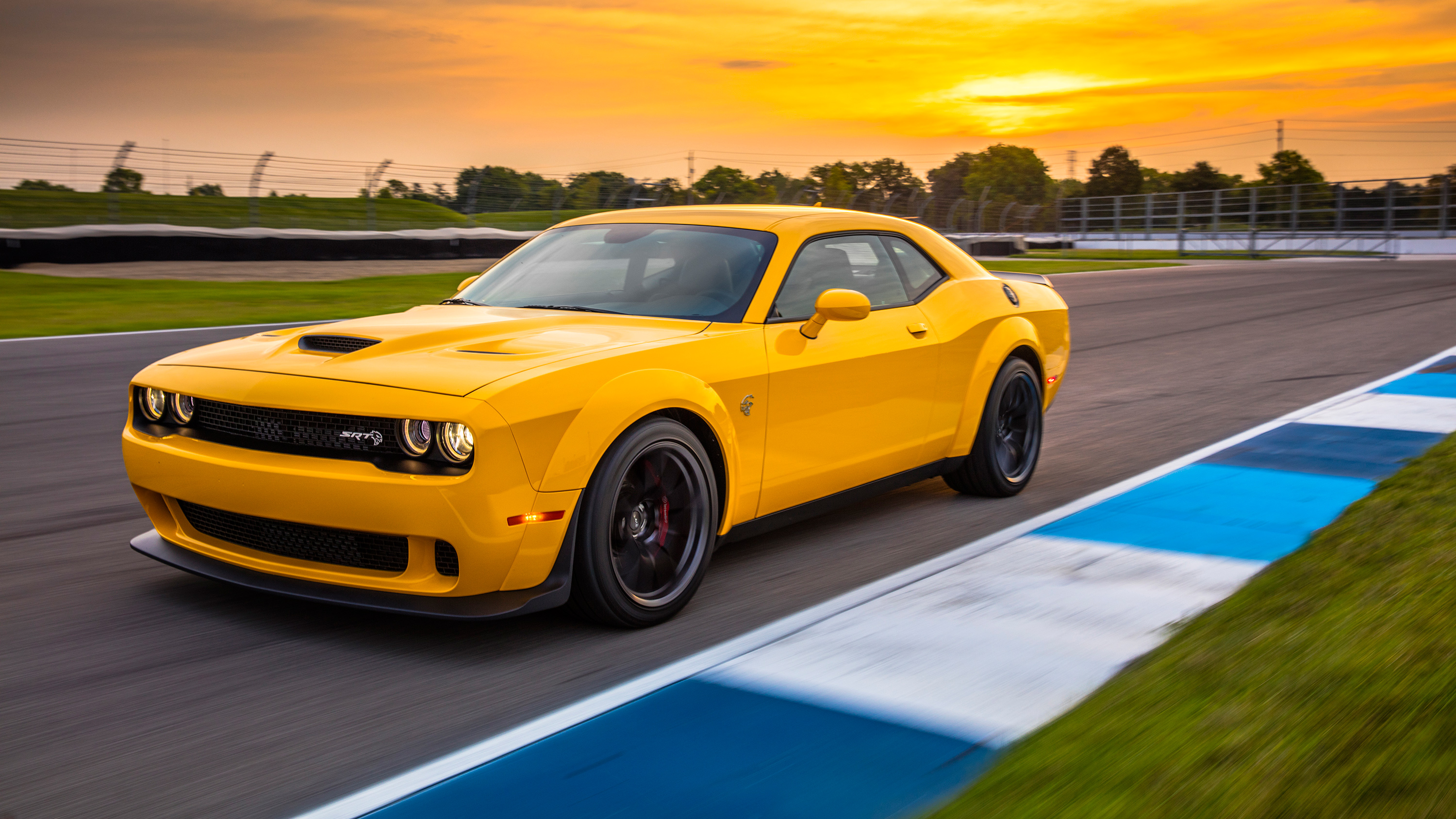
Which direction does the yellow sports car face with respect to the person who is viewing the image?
facing the viewer and to the left of the viewer

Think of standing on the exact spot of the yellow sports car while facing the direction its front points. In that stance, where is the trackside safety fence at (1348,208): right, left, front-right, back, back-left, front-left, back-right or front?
back

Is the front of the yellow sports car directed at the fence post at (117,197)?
no

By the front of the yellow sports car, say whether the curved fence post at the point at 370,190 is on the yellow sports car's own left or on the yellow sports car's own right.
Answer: on the yellow sports car's own right

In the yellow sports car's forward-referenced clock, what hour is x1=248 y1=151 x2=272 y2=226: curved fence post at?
The curved fence post is roughly at 4 o'clock from the yellow sports car.

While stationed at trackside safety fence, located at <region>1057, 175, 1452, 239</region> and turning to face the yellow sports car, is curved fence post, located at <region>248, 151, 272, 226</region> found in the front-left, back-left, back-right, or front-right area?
front-right

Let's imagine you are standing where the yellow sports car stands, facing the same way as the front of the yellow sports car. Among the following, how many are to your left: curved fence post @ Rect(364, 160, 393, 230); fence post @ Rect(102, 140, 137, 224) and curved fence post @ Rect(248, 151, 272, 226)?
0

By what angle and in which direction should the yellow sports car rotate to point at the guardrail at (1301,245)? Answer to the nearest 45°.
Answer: approximately 180°
